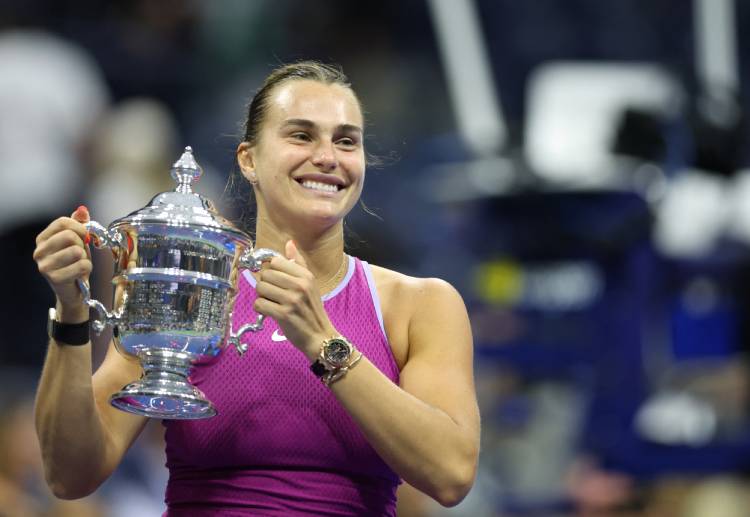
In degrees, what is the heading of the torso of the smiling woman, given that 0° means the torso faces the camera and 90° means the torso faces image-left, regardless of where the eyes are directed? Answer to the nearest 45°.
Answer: approximately 0°

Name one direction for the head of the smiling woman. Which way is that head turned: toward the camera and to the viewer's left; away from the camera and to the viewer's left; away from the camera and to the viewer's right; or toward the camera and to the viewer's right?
toward the camera and to the viewer's right
